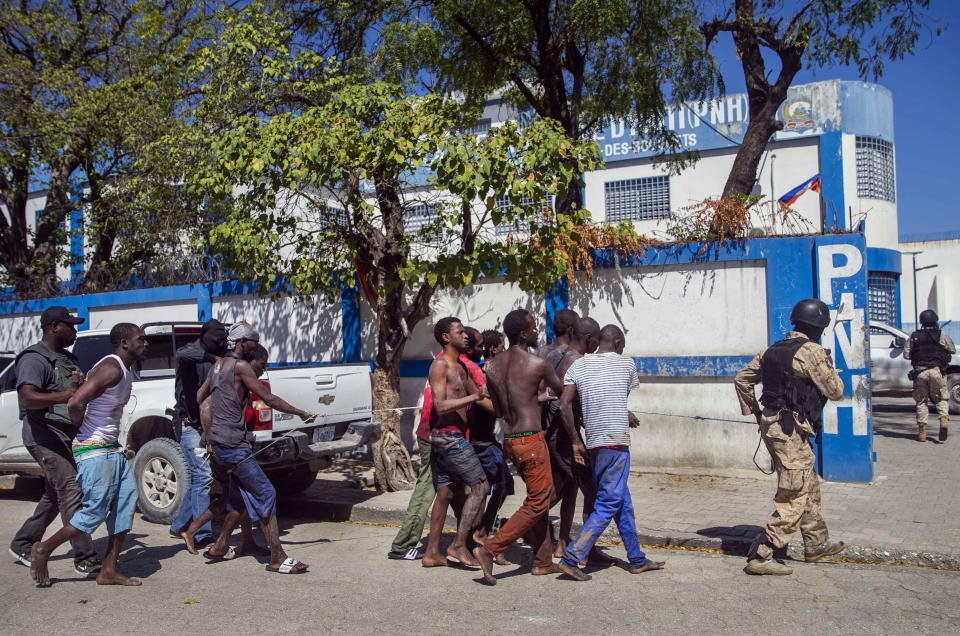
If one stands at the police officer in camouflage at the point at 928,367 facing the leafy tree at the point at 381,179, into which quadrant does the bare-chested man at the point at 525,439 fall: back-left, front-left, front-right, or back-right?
front-left

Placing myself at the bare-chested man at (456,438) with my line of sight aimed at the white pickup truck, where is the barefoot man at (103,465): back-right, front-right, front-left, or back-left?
front-left
